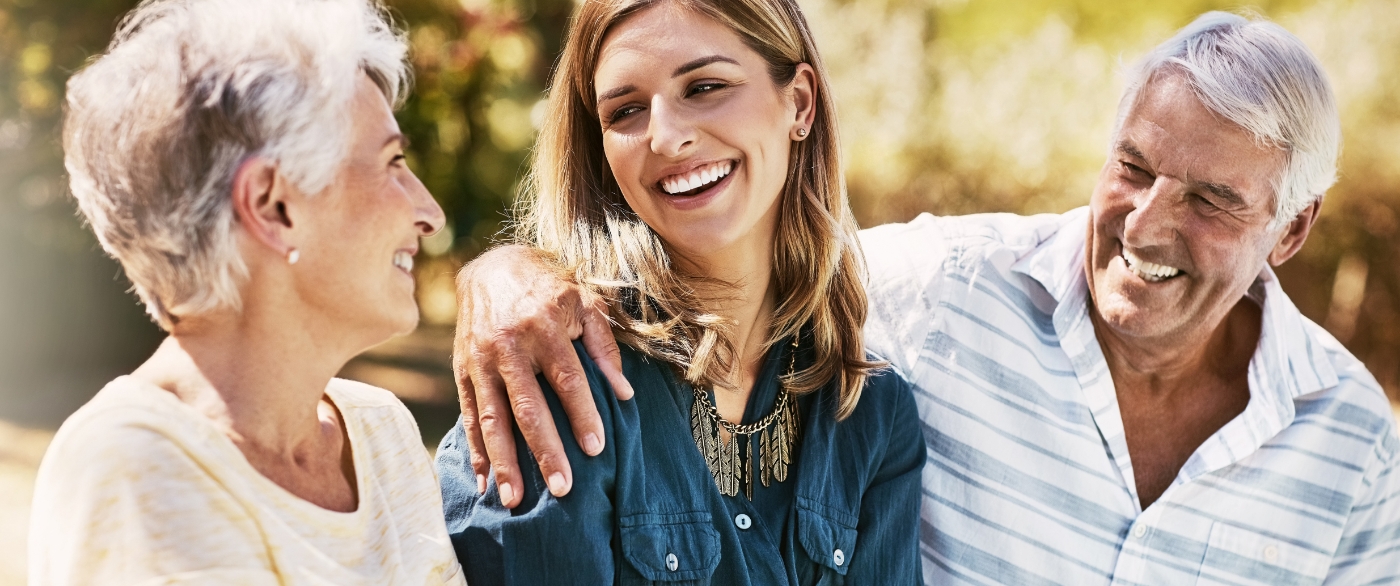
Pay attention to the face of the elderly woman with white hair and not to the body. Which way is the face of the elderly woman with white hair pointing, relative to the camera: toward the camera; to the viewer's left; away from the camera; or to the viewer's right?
to the viewer's right

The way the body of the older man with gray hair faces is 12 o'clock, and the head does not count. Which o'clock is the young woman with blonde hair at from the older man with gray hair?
The young woman with blonde hair is roughly at 2 o'clock from the older man with gray hair.

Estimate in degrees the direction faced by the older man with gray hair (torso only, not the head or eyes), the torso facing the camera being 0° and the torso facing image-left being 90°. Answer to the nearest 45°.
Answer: approximately 0°

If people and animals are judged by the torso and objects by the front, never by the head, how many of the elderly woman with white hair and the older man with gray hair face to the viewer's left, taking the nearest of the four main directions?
0

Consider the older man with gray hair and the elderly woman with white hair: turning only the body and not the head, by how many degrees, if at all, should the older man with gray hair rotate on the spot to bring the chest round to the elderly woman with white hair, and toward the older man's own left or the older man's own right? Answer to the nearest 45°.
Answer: approximately 45° to the older man's own right

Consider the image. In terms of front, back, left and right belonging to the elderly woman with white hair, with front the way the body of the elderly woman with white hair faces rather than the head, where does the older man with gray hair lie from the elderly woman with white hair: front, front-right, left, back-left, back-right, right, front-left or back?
front-left

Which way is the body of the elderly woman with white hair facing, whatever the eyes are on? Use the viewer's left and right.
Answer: facing the viewer and to the right of the viewer

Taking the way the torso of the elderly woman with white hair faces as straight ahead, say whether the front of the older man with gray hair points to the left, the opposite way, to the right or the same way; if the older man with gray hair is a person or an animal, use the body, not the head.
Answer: to the right
